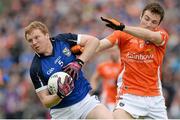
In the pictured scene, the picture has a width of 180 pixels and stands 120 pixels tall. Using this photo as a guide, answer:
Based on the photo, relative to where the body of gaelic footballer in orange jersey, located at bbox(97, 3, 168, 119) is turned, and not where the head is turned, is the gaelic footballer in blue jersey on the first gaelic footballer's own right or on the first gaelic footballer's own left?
on the first gaelic footballer's own right

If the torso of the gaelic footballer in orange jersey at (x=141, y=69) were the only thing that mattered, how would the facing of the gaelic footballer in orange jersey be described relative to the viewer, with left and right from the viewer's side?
facing the viewer
